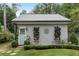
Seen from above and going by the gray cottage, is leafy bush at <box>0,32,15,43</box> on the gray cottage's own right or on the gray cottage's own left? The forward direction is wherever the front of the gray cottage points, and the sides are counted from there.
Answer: on the gray cottage's own right

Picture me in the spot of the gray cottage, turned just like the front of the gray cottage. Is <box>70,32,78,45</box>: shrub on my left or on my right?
on my left

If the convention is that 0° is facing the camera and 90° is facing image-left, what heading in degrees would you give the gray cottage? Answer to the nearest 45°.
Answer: approximately 0°
